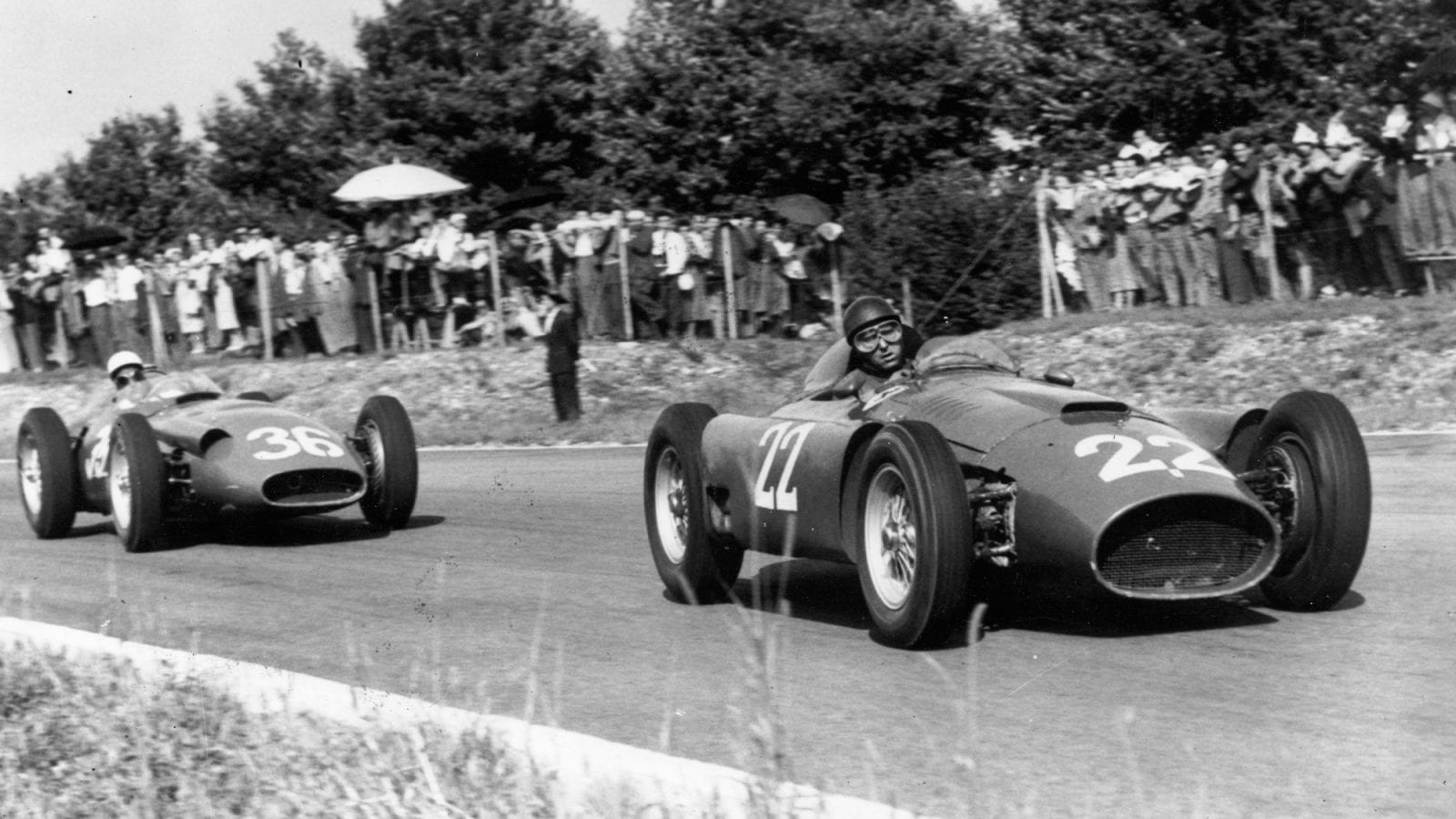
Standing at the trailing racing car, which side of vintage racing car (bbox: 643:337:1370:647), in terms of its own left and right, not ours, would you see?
back

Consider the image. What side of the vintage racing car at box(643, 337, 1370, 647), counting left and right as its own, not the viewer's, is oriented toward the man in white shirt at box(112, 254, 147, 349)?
back

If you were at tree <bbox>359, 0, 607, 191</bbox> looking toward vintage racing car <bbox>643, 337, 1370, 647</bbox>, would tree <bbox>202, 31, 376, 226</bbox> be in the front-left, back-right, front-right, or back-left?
back-right

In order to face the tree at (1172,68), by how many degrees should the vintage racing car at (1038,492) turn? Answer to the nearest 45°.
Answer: approximately 135° to its left

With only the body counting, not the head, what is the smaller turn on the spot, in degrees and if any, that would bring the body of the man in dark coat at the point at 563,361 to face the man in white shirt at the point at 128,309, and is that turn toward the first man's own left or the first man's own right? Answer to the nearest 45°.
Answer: approximately 45° to the first man's own right

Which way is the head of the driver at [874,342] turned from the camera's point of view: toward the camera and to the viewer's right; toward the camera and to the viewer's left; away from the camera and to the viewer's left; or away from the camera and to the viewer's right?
toward the camera and to the viewer's right

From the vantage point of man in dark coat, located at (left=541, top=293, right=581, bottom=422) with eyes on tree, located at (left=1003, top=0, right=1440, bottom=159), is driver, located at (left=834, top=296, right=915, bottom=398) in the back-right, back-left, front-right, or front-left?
back-right
